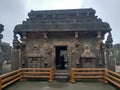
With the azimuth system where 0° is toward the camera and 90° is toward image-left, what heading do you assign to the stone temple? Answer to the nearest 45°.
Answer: approximately 0°
